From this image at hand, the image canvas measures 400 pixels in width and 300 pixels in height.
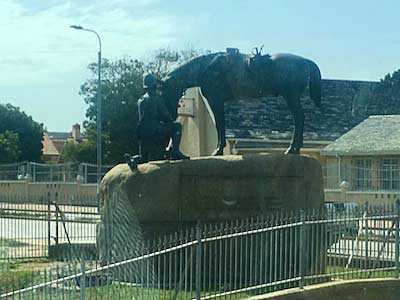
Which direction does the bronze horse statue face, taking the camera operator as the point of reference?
facing to the left of the viewer

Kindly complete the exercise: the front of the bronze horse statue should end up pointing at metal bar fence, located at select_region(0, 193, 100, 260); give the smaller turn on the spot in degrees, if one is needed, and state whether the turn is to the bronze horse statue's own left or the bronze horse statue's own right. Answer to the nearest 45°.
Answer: approximately 45° to the bronze horse statue's own right
